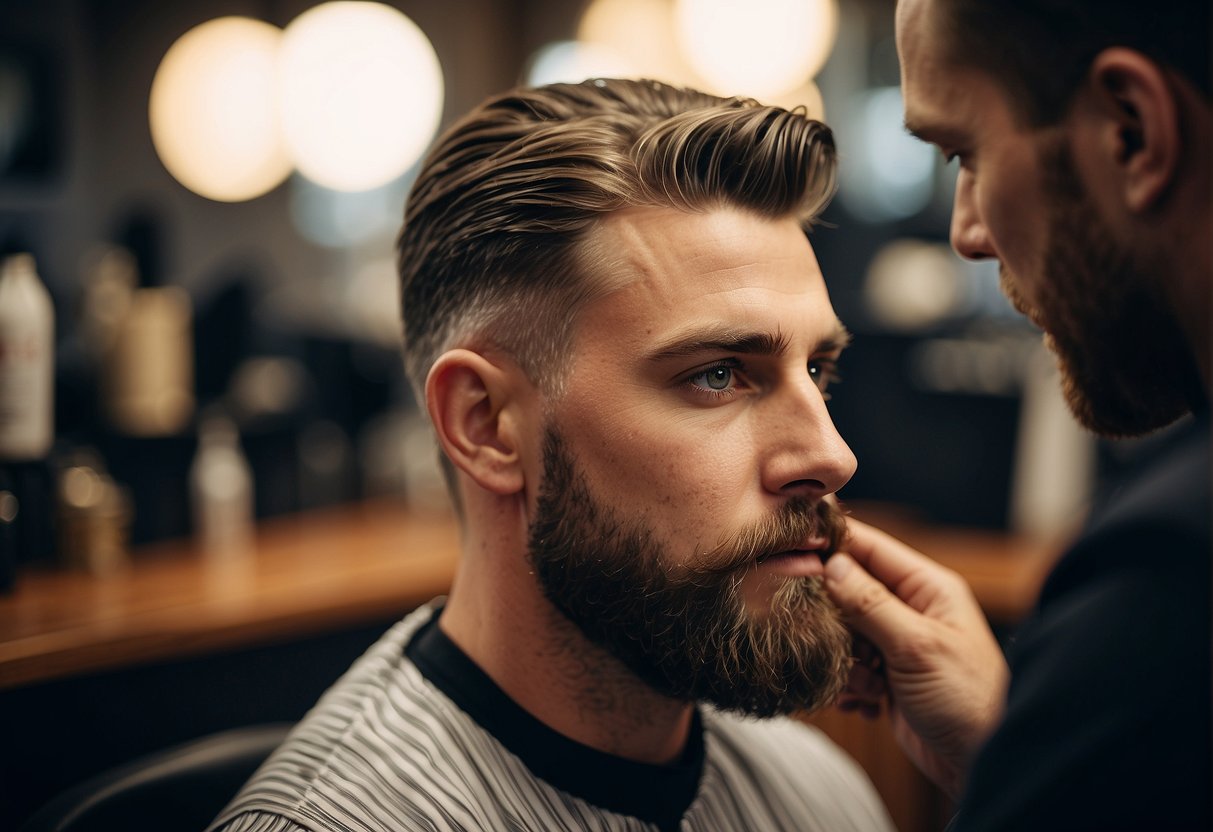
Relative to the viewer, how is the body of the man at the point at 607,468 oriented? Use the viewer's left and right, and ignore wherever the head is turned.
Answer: facing the viewer and to the right of the viewer

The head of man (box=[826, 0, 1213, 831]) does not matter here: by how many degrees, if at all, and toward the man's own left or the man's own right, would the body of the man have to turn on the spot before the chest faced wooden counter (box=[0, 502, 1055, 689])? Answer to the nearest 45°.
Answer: approximately 45° to the man's own right

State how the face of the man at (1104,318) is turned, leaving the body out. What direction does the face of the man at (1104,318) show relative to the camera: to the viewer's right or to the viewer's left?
to the viewer's left

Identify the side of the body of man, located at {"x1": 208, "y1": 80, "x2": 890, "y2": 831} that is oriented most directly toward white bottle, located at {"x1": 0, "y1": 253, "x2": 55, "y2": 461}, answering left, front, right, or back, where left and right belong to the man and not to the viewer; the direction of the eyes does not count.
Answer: back

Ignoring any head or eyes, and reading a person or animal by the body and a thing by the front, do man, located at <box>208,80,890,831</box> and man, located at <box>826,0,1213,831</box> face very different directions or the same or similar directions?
very different directions

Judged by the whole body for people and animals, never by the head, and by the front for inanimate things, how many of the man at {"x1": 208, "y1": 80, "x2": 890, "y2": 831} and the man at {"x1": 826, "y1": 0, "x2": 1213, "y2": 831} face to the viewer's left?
1

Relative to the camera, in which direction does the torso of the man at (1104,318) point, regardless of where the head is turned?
to the viewer's left

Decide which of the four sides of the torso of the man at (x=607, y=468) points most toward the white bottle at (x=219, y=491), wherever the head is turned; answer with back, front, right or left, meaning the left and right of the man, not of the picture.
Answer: back
